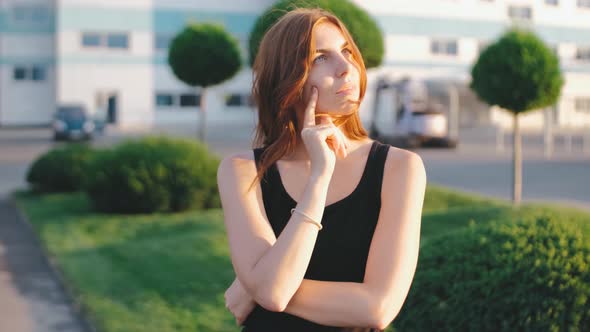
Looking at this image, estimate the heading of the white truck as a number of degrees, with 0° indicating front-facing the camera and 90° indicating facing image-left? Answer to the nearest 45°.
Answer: approximately 315°

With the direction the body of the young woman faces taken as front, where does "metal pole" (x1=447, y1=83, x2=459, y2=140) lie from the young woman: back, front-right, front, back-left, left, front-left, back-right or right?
back

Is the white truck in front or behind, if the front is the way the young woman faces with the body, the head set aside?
behind

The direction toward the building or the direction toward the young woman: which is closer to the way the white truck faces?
the young woman

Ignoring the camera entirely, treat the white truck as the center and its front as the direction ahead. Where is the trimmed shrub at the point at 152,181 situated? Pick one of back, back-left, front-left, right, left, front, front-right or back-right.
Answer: front-right

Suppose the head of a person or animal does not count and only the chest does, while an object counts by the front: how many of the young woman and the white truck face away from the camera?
0

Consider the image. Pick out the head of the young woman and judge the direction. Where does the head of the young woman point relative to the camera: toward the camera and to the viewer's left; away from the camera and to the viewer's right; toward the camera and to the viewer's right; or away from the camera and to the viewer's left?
toward the camera and to the viewer's right

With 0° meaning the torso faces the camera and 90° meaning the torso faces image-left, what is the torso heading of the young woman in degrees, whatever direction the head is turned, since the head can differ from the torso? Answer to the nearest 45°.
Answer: approximately 0°

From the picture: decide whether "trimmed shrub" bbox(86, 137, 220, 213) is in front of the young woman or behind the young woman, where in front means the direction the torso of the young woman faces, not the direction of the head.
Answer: behind

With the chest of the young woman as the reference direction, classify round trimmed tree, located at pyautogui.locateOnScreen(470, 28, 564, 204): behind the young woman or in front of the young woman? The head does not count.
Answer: behind
